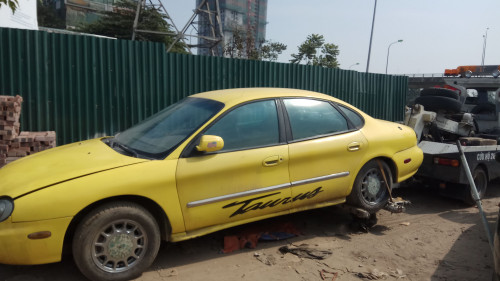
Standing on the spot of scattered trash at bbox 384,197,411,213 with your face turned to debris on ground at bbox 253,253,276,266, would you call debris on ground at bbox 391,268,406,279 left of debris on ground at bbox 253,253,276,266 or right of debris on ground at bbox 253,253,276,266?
left

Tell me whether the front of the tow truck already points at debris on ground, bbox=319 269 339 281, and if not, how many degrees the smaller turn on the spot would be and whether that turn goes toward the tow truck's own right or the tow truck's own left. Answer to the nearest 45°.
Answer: approximately 135° to the tow truck's own right

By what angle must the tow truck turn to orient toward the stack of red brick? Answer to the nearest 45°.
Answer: approximately 180°

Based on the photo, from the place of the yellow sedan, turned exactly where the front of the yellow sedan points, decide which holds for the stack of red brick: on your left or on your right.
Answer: on your right

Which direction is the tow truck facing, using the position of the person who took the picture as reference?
facing away from the viewer and to the right of the viewer

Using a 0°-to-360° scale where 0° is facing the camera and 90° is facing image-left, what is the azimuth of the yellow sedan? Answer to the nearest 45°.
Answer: approximately 45°
